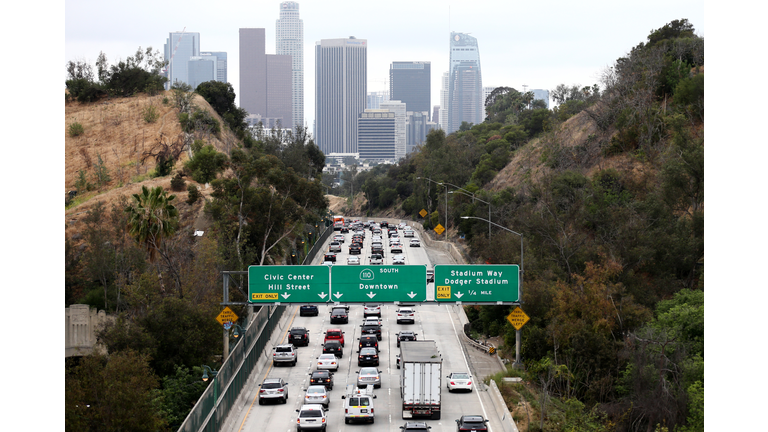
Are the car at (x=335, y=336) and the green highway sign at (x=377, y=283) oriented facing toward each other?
no

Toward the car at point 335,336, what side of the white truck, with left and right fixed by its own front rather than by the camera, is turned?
front

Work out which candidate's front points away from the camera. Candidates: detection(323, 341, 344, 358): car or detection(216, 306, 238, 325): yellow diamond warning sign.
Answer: the car

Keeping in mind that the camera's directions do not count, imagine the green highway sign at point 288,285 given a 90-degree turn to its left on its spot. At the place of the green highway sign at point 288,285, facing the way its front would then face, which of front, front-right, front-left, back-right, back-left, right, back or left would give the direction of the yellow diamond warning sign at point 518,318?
front

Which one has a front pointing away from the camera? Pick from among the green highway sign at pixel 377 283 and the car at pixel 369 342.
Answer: the car

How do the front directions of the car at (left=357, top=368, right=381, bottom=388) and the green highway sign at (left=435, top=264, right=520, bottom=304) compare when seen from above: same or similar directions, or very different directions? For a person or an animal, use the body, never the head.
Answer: very different directions

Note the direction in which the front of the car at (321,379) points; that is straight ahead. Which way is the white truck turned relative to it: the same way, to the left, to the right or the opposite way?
the same way

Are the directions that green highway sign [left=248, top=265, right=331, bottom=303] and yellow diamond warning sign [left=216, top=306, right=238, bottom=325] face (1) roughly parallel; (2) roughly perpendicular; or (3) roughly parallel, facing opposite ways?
roughly parallel

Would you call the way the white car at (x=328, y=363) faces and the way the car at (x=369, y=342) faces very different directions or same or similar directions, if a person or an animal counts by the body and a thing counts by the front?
same or similar directions

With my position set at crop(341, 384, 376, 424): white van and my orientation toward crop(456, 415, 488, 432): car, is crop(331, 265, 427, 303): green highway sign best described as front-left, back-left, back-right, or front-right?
back-left

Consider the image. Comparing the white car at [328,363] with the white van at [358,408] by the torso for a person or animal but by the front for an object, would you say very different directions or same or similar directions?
same or similar directions

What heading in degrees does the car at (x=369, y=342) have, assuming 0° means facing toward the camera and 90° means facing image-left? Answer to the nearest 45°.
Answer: approximately 180°

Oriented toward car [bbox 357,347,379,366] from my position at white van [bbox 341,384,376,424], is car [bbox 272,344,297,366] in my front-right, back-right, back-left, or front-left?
front-left

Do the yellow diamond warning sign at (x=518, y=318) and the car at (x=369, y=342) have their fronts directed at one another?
no

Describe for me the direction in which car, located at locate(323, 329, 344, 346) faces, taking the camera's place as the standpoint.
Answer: facing away from the viewer

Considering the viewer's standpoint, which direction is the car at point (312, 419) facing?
facing away from the viewer

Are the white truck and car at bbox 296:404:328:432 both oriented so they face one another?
no

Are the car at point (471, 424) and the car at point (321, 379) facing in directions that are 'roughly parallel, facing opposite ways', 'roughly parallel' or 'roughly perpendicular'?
roughly parallel

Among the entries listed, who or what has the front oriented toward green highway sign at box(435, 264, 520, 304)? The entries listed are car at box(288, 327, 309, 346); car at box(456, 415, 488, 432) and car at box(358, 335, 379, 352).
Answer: car at box(456, 415, 488, 432)

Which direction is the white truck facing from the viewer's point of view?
away from the camera

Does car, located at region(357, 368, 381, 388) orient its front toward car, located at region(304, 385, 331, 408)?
no

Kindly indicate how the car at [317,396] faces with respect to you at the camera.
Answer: facing away from the viewer

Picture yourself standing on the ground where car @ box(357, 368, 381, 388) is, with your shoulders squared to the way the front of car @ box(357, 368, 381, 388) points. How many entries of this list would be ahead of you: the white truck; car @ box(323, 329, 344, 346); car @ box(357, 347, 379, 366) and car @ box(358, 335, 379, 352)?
3

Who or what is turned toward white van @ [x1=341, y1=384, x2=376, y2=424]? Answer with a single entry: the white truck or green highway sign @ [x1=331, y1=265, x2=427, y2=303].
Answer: the green highway sign

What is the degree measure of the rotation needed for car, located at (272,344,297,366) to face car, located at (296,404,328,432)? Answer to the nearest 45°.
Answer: approximately 180°
